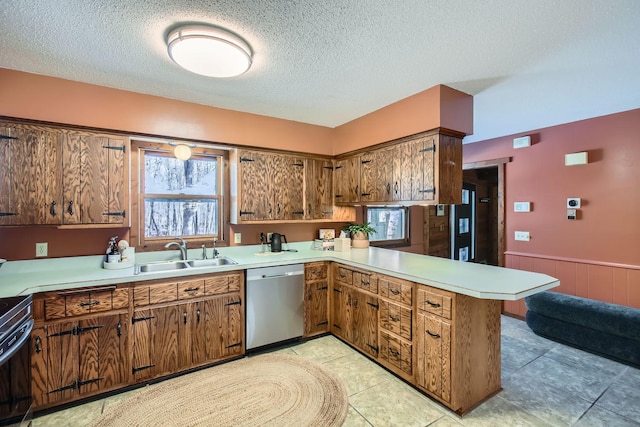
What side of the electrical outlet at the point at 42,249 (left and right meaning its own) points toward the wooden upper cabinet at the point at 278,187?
left

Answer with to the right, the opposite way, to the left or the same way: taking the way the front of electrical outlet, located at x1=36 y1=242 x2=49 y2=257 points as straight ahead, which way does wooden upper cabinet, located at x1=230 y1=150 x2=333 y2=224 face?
the same way

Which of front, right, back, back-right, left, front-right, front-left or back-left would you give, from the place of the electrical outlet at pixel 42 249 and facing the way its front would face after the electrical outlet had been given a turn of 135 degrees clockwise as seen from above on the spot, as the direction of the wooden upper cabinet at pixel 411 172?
back

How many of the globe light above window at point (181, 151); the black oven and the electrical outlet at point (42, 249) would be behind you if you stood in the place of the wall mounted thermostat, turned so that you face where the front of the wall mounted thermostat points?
0

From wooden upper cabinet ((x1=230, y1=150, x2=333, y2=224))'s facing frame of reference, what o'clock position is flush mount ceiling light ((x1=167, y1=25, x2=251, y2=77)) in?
The flush mount ceiling light is roughly at 2 o'clock from the wooden upper cabinet.

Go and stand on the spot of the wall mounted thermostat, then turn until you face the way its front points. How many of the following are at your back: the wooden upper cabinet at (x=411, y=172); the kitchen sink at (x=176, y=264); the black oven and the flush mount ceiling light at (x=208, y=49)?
0

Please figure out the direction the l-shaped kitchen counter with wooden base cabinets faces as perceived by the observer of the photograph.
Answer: facing the viewer and to the left of the viewer

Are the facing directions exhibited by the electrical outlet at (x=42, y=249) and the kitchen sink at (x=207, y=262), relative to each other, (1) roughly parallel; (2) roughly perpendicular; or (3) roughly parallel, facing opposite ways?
roughly parallel

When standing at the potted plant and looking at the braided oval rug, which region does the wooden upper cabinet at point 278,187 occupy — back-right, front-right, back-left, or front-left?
front-right

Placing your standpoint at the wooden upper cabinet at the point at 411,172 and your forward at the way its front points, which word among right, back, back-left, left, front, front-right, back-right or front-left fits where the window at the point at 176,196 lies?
front-right

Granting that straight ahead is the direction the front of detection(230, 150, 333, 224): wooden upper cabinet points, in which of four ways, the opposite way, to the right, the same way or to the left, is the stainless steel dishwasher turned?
the same way

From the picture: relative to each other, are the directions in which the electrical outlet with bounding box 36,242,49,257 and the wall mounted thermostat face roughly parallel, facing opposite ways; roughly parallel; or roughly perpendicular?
roughly perpendicular

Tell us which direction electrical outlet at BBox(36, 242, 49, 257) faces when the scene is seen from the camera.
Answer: facing the viewer

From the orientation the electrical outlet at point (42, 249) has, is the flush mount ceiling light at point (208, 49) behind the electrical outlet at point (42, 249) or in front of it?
in front

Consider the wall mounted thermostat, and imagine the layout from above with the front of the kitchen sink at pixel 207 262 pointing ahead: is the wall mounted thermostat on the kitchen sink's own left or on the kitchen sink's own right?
on the kitchen sink's own left

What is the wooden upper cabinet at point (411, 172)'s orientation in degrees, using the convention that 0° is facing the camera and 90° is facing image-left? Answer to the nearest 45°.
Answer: approximately 45°
